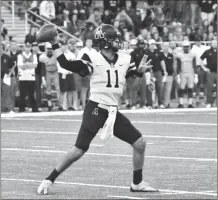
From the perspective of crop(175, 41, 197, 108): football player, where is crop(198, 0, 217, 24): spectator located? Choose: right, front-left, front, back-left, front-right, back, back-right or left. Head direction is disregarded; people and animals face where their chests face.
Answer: back

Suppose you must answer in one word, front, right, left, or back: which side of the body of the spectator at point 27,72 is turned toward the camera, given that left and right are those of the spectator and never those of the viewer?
front

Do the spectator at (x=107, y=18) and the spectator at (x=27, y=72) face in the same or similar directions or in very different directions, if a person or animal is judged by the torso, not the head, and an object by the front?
same or similar directions

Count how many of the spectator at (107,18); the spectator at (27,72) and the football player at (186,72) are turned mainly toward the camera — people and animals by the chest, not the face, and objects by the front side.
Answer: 3

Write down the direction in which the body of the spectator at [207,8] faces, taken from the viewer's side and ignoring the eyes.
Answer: toward the camera

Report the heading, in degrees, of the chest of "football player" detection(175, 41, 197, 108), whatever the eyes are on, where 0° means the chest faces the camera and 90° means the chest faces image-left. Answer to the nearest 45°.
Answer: approximately 0°

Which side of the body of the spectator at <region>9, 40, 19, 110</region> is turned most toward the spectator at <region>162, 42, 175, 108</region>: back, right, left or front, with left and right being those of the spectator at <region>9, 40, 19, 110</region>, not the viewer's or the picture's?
left

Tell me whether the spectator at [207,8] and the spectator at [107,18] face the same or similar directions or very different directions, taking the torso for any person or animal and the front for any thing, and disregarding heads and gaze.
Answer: same or similar directions

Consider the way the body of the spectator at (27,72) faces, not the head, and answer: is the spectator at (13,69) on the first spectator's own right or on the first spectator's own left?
on the first spectator's own right

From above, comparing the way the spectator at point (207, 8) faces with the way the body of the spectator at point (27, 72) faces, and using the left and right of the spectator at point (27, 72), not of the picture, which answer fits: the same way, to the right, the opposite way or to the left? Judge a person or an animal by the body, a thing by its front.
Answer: the same way

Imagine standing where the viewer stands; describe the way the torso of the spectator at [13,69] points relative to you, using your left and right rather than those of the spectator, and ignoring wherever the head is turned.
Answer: facing the viewer

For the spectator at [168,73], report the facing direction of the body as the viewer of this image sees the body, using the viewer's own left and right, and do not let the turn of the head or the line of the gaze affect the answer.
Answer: facing the viewer and to the left of the viewer
